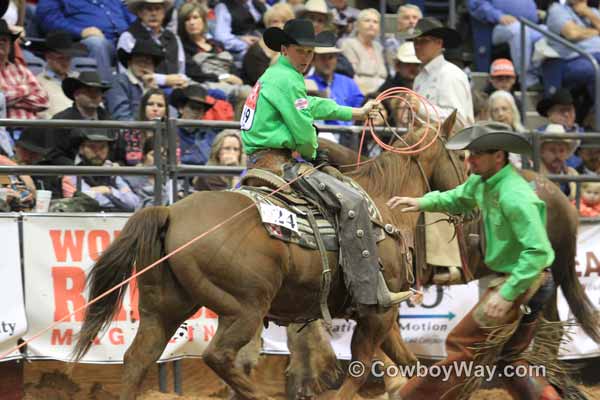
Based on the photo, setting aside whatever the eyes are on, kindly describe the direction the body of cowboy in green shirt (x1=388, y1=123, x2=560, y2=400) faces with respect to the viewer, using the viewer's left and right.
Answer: facing to the left of the viewer

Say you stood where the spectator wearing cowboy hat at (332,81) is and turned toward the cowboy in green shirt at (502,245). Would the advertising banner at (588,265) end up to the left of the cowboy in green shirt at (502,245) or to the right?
left

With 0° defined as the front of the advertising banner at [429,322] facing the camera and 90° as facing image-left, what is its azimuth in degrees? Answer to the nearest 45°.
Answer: approximately 0°

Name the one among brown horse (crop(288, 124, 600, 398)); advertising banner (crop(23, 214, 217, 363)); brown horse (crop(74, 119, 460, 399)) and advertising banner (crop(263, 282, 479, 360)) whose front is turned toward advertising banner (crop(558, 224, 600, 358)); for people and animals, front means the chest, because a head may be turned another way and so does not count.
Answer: brown horse (crop(74, 119, 460, 399))

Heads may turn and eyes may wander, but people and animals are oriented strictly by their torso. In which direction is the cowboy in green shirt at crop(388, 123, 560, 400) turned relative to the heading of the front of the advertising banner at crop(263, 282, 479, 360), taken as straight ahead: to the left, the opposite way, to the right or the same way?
to the right

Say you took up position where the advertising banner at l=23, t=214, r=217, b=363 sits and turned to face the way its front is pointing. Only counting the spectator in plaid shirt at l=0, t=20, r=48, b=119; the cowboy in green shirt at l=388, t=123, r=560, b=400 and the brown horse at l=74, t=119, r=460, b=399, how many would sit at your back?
1

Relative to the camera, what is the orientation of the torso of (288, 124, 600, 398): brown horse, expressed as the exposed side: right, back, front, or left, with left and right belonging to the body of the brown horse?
left

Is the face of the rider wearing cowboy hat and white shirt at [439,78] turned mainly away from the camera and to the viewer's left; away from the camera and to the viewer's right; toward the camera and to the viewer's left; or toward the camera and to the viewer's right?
toward the camera and to the viewer's left

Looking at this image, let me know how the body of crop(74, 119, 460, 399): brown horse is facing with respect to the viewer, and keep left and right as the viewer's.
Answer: facing away from the viewer and to the right of the viewer
